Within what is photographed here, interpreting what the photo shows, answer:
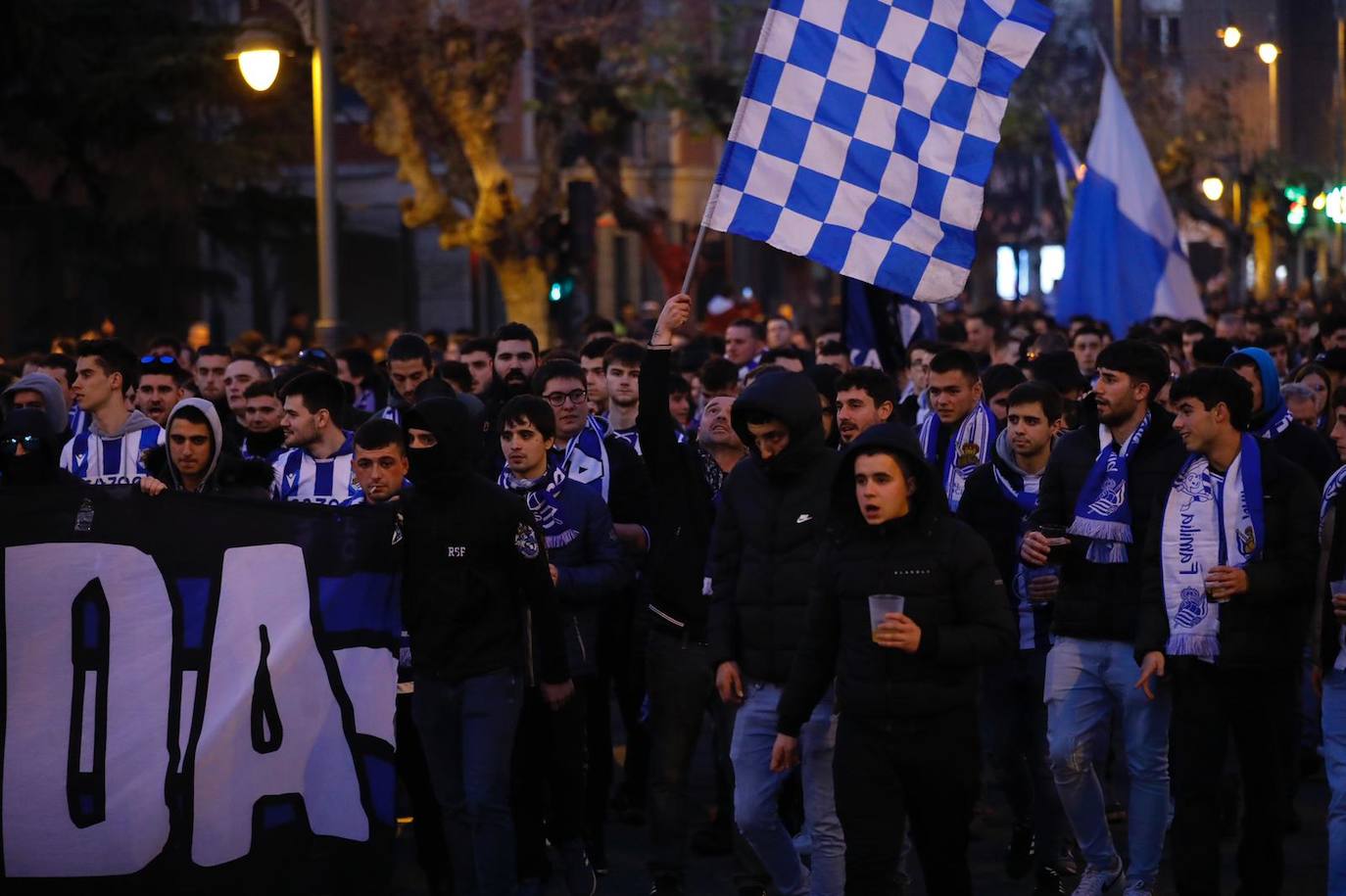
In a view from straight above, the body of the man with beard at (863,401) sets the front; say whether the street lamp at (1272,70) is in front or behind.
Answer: behind

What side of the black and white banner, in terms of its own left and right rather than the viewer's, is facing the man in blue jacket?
left

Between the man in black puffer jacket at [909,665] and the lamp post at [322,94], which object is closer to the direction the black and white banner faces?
the man in black puffer jacket

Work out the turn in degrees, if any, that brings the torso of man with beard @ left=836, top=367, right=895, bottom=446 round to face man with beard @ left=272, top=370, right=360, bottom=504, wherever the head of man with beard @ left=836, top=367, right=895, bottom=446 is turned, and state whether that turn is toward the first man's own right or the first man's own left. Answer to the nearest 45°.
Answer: approximately 45° to the first man's own right

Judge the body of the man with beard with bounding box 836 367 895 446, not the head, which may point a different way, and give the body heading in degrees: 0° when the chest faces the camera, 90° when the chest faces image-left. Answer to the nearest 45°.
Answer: approximately 45°

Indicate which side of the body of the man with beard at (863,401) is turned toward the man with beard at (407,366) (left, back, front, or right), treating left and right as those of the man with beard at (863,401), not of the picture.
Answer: right

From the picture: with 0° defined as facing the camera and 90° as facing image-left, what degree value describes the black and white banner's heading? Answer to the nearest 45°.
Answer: approximately 0°
